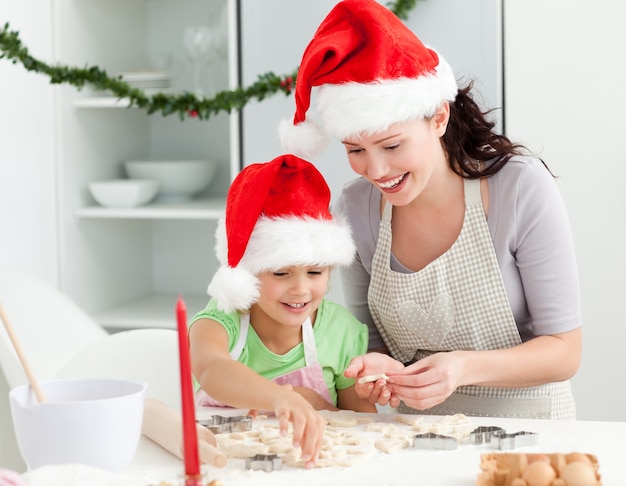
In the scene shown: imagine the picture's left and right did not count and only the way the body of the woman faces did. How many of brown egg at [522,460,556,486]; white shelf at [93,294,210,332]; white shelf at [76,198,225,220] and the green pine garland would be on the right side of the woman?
3

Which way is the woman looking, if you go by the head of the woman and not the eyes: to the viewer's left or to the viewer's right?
to the viewer's left

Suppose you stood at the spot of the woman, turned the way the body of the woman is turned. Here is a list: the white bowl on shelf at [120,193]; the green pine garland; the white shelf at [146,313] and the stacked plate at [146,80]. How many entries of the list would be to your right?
4

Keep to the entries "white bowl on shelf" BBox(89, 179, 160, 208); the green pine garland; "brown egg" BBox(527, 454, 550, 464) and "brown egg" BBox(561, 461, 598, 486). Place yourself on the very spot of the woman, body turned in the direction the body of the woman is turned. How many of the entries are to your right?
2

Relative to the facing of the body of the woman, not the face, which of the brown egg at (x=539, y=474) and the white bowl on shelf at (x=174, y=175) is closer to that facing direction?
the brown egg

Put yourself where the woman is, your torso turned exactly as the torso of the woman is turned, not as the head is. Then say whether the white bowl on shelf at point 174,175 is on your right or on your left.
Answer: on your right

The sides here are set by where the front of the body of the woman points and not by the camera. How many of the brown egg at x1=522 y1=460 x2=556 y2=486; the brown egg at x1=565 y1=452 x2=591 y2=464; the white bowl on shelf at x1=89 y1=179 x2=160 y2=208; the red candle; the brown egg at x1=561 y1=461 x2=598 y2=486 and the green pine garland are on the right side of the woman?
2

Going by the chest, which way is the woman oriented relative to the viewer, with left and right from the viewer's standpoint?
facing the viewer and to the left of the viewer

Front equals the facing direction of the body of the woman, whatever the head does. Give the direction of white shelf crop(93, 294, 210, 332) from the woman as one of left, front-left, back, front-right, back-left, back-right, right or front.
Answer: right

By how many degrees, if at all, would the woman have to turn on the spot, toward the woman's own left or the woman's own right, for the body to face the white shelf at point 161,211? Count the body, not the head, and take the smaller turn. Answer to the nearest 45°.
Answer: approximately 90° to the woman's own right

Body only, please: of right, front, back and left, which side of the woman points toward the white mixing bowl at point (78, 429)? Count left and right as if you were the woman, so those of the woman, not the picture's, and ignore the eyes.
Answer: front

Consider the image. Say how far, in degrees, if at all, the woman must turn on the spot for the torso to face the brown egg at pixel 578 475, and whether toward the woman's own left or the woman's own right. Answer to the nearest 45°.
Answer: approximately 45° to the woman's own left

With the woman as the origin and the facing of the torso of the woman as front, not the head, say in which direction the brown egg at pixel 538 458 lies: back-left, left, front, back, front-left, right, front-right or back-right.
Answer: front-left

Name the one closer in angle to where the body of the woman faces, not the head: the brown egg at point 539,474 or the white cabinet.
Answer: the brown egg

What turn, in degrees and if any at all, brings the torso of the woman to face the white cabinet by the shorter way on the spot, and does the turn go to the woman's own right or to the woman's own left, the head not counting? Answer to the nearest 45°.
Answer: approximately 90° to the woman's own right

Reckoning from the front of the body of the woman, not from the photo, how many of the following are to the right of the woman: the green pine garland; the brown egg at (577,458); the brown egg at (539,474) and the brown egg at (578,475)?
1

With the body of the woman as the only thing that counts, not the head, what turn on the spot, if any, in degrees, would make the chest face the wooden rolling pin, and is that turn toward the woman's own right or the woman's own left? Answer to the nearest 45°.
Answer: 0° — they already face it
